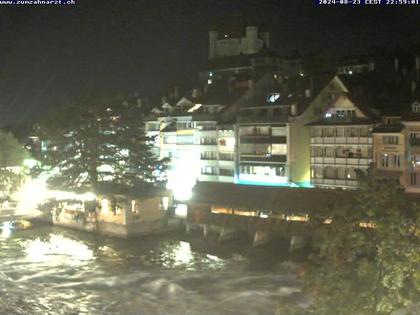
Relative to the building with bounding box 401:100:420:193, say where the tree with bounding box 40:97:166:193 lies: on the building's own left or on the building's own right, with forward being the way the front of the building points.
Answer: on the building's own right

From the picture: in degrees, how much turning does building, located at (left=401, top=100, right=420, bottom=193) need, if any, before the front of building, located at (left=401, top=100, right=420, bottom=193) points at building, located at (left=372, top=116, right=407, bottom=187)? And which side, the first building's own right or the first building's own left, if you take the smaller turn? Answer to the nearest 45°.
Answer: approximately 90° to the first building's own right

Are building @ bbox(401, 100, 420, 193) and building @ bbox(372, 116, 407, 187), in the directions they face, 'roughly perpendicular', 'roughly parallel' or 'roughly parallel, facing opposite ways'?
roughly parallel

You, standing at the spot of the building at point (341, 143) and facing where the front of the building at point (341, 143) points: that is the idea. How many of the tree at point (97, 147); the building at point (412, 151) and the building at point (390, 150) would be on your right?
1

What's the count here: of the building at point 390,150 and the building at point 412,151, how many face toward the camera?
2

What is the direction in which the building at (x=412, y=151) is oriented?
toward the camera

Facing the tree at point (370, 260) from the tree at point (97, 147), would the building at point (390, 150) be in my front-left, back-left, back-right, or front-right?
front-left

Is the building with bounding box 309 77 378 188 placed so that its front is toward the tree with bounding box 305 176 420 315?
yes

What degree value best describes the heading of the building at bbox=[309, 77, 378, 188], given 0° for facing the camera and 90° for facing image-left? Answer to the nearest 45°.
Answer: approximately 0°

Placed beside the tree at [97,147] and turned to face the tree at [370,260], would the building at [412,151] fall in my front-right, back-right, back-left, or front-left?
front-left

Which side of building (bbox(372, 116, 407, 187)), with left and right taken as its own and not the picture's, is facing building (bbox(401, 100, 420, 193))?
left

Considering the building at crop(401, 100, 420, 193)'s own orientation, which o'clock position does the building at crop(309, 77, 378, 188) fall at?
the building at crop(309, 77, 378, 188) is roughly at 4 o'clock from the building at crop(401, 100, 420, 193).

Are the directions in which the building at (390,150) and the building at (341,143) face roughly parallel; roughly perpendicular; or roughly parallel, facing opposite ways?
roughly parallel
